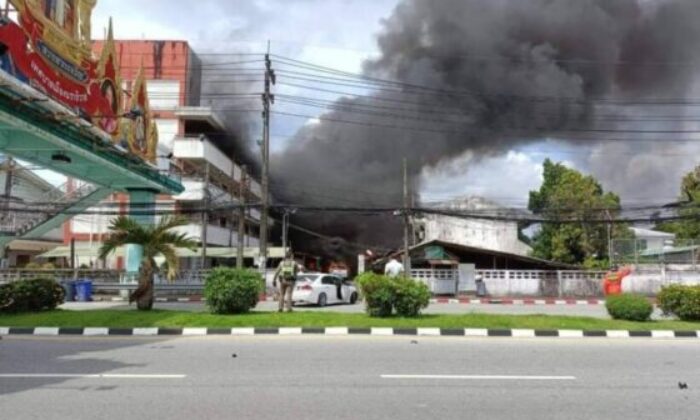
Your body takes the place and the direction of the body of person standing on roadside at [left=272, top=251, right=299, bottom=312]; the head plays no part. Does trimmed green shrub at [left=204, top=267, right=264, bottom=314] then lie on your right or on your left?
on your left

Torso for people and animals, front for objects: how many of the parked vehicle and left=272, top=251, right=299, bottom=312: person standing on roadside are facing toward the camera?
0

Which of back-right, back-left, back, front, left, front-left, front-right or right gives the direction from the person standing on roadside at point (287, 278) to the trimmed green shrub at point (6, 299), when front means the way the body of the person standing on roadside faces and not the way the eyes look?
left

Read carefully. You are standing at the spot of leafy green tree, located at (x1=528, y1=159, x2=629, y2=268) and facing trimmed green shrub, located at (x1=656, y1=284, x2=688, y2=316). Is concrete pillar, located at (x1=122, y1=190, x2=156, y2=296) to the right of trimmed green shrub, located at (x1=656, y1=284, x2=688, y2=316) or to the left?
right

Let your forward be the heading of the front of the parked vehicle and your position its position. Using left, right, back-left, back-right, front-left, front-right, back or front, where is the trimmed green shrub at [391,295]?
back-right

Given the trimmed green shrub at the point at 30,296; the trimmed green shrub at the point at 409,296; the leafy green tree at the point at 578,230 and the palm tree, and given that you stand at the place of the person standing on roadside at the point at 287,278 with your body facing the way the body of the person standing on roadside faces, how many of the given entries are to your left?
2

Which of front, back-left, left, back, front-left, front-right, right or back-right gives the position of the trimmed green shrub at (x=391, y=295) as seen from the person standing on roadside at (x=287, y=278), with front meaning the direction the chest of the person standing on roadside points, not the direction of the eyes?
back-right

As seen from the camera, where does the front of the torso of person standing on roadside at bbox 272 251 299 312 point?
away from the camera
